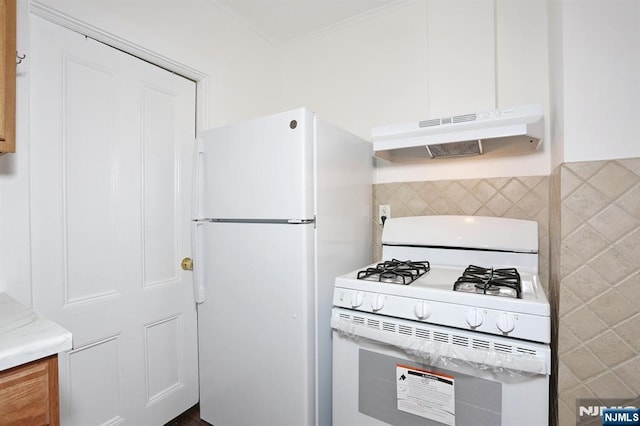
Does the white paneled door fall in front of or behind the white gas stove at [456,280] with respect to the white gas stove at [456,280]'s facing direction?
in front

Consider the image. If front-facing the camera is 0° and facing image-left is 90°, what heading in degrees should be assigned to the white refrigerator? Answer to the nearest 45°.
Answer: approximately 45°

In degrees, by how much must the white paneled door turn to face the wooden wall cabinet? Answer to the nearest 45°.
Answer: approximately 90° to its right

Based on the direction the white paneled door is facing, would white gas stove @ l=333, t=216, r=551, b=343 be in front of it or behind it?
in front

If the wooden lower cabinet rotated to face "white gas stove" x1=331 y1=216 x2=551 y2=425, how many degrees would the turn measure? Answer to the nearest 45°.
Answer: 0° — it already faces it

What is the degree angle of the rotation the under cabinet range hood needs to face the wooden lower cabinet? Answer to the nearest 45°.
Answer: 0° — it already faces it

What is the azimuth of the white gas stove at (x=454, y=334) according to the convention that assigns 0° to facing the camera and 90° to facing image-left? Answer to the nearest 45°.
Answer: approximately 45°

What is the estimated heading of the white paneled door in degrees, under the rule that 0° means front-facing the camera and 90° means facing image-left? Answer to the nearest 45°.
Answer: approximately 315°
